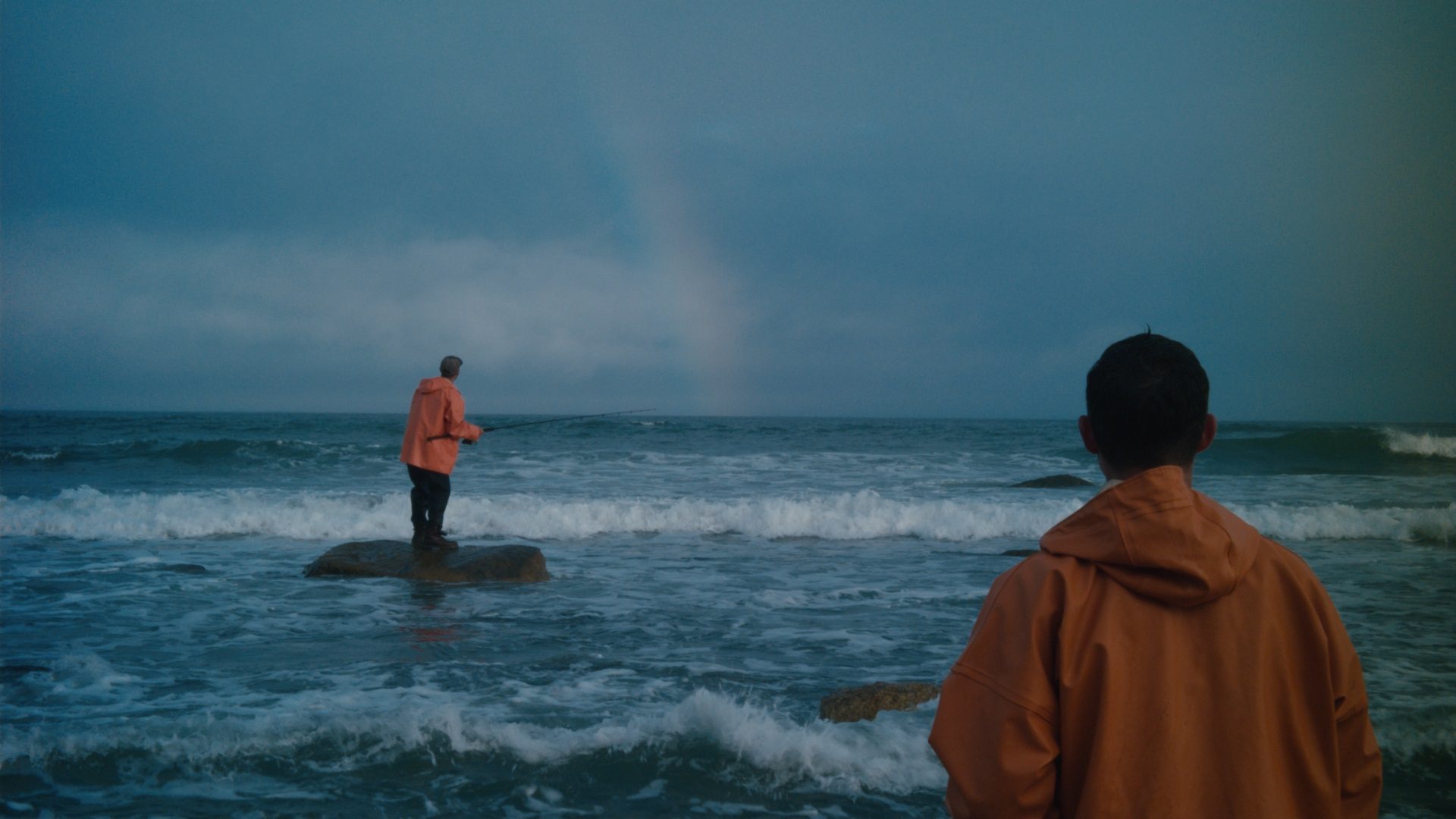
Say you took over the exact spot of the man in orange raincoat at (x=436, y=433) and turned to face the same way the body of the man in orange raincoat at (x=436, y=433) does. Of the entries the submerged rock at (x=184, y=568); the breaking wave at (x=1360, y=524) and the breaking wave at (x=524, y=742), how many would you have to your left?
1

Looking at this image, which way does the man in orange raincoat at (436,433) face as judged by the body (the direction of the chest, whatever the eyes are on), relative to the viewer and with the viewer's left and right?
facing away from the viewer and to the right of the viewer

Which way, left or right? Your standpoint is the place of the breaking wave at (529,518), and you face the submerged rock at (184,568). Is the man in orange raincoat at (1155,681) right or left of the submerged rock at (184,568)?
left

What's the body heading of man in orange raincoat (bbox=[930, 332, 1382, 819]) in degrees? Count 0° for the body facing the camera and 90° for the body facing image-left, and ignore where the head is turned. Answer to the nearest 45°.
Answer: approximately 180°

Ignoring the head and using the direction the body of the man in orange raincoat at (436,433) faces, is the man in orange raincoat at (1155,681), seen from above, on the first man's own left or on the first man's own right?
on the first man's own right

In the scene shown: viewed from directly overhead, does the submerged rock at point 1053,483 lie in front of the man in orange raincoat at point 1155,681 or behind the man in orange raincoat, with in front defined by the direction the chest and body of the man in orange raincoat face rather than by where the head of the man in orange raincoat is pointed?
in front

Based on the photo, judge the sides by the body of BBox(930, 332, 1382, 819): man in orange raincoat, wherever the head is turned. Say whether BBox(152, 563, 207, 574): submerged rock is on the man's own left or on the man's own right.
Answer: on the man's own left

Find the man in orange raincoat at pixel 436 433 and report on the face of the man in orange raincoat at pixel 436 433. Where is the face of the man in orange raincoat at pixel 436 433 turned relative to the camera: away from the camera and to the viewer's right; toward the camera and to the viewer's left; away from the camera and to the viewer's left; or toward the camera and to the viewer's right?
away from the camera and to the viewer's right

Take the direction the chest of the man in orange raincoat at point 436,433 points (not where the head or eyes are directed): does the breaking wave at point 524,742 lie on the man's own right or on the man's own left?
on the man's own right

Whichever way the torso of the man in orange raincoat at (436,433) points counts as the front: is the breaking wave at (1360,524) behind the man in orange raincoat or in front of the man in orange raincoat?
in front

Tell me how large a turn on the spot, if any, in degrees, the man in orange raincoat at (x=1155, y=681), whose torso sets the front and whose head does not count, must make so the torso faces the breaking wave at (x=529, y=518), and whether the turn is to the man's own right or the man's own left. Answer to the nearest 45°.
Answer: approximately 45° to the man's own left
